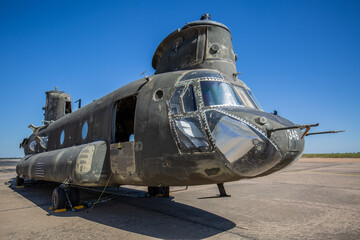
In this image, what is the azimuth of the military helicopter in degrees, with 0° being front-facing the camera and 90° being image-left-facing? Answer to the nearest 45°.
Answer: approximately 315°
